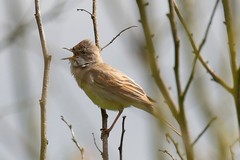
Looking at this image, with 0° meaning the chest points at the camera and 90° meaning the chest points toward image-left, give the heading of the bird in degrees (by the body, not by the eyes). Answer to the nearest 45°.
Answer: approximately 90°
